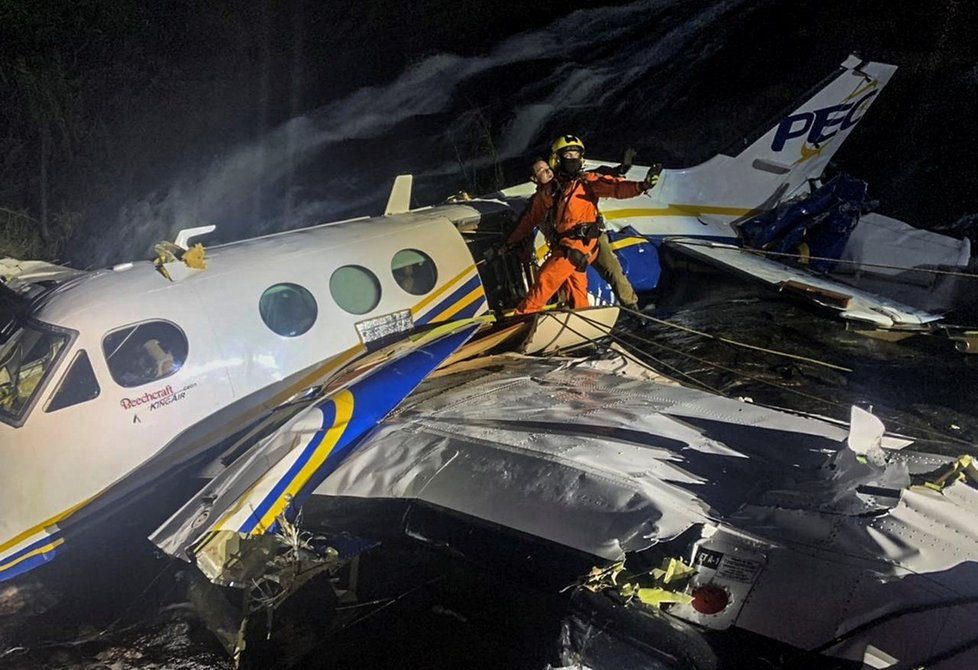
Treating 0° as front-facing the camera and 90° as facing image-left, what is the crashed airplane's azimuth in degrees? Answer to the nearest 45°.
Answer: approximately 45°
